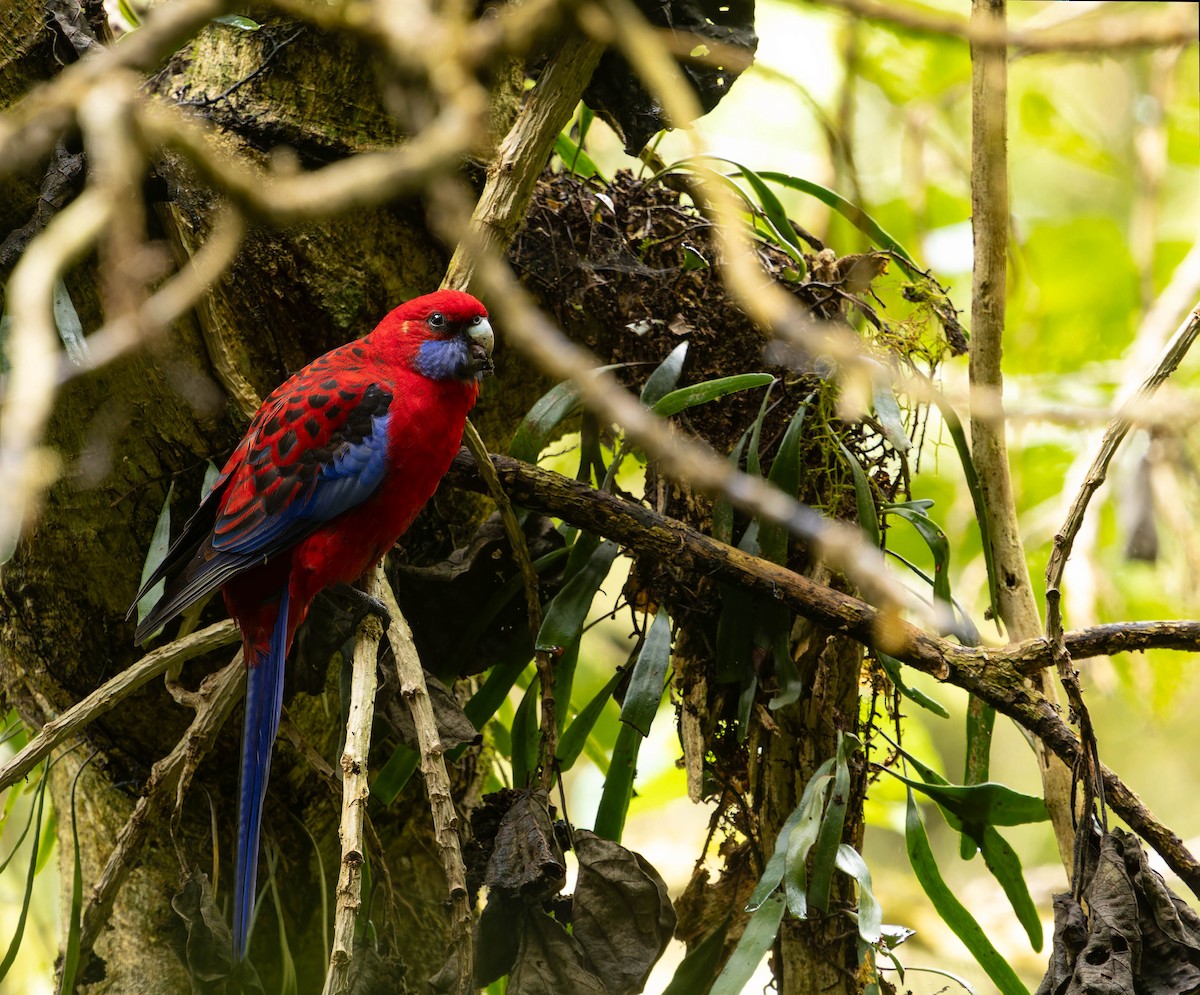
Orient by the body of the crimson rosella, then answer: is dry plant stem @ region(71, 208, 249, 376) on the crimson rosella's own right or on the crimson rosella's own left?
on the crimson rosella's own right

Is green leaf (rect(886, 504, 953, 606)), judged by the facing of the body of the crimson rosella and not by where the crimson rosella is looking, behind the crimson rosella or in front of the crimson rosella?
in front

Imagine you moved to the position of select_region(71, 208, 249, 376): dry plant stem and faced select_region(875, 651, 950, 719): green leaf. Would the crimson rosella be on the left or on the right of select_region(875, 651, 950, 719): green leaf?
left

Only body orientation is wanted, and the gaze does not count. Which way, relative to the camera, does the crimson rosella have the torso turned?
to the viewer's right
